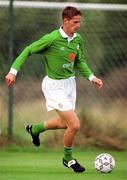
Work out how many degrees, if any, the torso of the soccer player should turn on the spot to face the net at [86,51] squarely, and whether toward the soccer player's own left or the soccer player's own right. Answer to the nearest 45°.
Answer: approximately 135° to the soccer player's own left

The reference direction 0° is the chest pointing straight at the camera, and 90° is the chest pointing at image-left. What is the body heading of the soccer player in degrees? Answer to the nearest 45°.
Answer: approximately 315°
